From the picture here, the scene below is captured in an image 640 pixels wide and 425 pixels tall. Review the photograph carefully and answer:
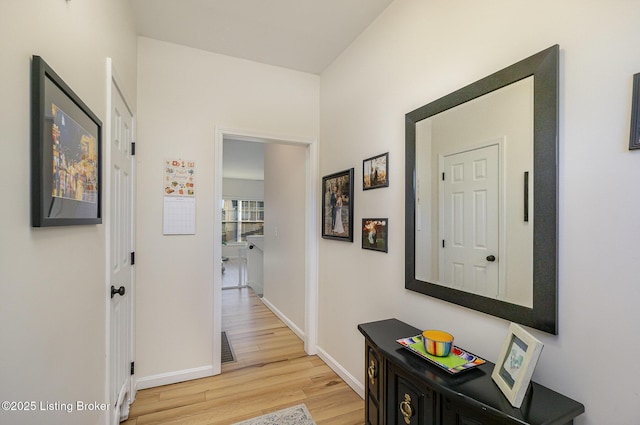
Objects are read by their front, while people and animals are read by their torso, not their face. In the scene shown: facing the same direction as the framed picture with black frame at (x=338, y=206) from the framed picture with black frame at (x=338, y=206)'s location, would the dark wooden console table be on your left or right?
on your left

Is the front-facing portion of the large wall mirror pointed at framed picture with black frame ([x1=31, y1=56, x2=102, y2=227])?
yes

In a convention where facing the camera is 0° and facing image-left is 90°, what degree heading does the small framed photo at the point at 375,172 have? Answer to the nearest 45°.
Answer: approximately 45°

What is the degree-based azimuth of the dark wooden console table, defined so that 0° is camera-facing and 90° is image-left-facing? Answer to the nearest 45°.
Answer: approximately 45°

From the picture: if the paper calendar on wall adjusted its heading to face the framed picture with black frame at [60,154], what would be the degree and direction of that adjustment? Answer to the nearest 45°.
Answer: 0° — it already faces it

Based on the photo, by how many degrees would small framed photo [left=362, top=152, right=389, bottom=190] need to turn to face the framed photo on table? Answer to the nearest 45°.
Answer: approximately 90° to its left

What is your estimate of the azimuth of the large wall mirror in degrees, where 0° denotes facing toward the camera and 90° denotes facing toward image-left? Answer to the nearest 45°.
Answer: approximately 45°

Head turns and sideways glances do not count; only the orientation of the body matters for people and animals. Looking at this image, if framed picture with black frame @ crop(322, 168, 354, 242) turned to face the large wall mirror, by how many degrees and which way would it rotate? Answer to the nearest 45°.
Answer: approximately 90° to its left

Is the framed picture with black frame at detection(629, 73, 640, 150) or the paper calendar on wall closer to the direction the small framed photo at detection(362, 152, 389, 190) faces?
the paper calendar on wall

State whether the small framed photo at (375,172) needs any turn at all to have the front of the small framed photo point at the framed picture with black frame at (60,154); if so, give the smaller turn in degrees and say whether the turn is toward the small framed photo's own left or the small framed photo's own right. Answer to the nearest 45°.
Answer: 0° — it already faces it
